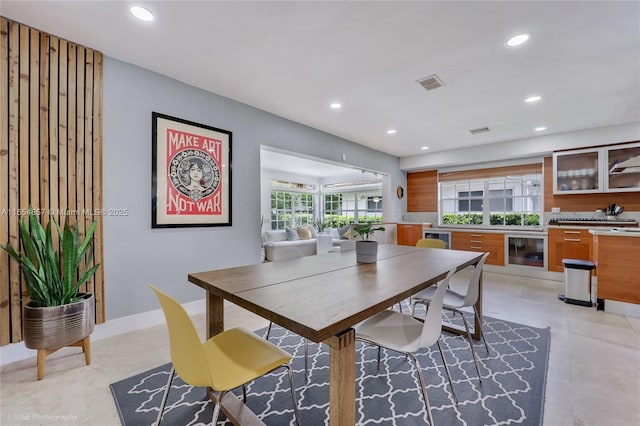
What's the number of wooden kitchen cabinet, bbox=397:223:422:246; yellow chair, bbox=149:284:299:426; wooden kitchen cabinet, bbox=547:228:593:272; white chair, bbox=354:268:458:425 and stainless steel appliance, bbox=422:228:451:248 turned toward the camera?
3

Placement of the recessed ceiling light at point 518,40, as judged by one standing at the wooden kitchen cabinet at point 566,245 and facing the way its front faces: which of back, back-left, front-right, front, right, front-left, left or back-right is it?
front

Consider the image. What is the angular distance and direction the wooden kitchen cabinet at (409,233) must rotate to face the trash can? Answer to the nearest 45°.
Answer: approximately 45° to its left

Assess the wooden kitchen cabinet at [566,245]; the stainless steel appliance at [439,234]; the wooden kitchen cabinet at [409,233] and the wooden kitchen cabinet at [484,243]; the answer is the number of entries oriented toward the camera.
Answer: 4

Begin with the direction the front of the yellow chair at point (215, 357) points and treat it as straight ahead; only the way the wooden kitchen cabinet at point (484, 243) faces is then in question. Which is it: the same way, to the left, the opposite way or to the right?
the opposite way

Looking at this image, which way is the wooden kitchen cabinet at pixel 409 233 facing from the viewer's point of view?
toward the camera

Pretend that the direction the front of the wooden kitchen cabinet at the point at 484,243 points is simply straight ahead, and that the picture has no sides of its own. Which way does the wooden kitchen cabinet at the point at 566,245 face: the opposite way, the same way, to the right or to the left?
the same way

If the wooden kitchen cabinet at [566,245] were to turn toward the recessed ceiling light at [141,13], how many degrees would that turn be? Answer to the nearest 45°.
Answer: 0° — it already faces it

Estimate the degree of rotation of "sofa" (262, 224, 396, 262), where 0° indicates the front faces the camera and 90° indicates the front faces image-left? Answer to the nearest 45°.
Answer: approximately 315°

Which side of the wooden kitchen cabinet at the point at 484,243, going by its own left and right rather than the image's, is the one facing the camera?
front

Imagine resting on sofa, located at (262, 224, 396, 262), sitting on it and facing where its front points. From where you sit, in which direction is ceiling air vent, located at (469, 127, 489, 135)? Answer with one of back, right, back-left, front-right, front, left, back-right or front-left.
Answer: front

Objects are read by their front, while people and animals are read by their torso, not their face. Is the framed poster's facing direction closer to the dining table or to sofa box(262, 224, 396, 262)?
the dining table

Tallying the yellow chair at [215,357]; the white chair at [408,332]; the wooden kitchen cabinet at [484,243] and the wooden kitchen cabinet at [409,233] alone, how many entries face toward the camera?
2

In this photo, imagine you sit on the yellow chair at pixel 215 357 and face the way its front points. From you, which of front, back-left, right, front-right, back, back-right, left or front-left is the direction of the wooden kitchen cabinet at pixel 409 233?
front

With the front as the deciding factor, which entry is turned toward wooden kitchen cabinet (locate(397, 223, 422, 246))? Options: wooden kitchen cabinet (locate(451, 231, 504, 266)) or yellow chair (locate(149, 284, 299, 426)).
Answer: the yellow chair

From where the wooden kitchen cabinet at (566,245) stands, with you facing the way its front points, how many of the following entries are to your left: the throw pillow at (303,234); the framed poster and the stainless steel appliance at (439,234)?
0

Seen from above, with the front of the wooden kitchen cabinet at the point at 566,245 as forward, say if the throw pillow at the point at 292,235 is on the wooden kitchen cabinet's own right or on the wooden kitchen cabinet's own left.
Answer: on the wooden kitchen cabinet's own right

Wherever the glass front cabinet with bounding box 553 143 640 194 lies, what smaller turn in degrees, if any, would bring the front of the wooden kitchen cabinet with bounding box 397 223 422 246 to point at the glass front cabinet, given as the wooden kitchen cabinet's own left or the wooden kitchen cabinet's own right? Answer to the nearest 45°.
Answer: approximately 90° to the wooden kitchen cabinet's own left

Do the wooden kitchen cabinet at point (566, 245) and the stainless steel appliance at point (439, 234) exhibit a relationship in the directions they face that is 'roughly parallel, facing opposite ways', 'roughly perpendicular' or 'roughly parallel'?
roughly parallel

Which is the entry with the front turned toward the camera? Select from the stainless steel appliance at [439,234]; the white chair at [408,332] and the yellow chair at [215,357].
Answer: the stainless steel appliance

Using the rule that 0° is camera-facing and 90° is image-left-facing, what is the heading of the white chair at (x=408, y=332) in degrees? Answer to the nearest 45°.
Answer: approximately 135°
